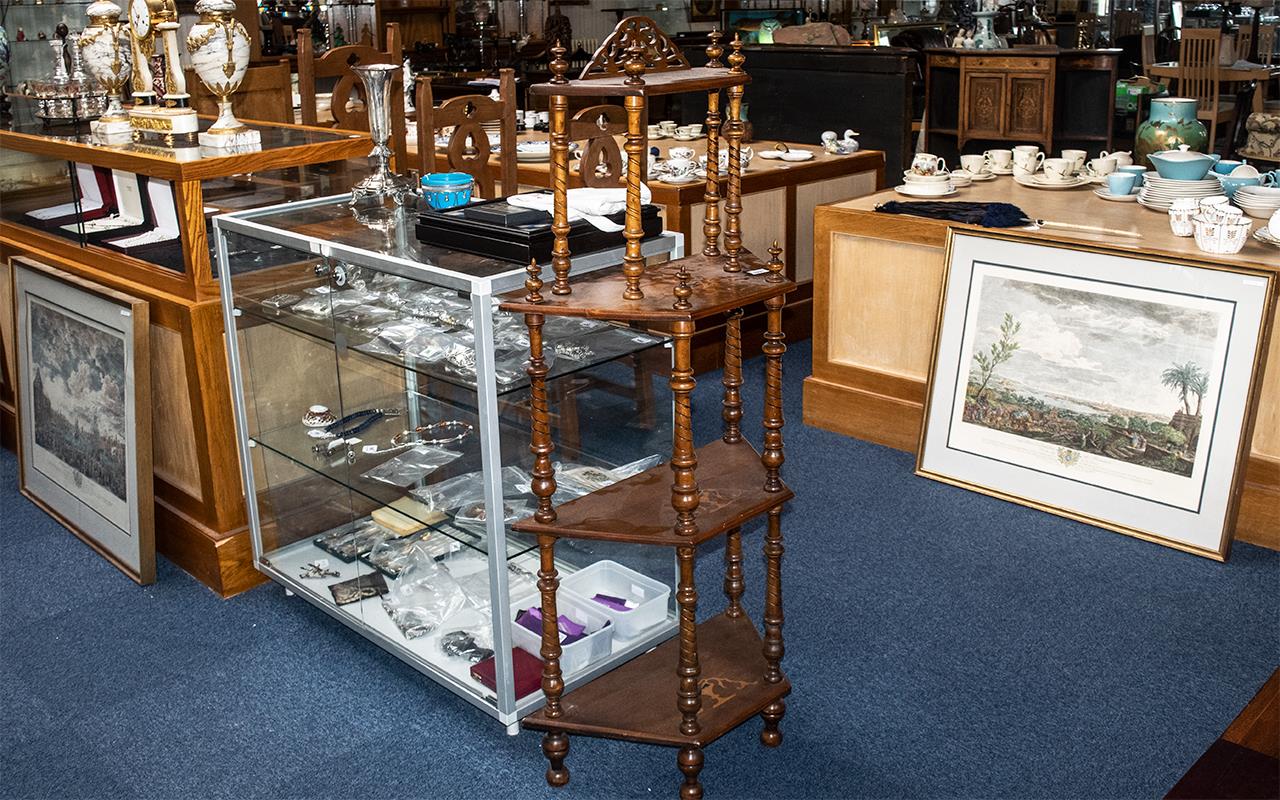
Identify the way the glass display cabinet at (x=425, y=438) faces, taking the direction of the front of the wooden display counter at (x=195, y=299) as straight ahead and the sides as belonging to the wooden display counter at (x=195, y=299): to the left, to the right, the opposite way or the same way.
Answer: the same way

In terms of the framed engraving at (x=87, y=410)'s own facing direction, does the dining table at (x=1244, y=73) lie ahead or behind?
behind

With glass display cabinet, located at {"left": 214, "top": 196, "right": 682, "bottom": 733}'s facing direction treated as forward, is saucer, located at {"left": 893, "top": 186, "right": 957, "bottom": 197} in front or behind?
behind

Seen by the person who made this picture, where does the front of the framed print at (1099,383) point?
facing the viewer and to the left of the viewer

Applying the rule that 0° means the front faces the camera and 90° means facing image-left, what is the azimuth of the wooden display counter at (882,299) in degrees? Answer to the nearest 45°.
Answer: approximately 45°

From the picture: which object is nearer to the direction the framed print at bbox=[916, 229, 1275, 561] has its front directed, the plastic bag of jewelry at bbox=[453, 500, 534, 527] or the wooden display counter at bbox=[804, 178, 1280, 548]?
the plastic bag of jewelry

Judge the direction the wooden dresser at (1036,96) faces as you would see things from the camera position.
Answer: facing the viewer

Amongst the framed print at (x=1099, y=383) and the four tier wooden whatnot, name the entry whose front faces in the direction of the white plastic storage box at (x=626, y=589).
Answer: the framed print

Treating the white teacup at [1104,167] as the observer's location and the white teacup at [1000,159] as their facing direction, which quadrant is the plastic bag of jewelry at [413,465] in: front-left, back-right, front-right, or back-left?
front-left

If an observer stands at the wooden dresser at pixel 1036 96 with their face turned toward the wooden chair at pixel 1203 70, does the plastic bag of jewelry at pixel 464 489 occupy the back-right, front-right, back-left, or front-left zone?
back-right

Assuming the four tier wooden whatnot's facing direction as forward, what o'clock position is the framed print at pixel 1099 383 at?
The framed print is roughly at 9 o'clock from the four tier wooden whatnot.

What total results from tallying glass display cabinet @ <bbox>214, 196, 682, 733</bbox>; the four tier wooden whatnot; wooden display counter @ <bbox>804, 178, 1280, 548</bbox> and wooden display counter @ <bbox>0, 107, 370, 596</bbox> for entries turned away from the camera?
0

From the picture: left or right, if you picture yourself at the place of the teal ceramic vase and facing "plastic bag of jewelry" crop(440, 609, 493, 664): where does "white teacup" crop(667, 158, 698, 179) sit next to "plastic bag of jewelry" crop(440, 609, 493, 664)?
right

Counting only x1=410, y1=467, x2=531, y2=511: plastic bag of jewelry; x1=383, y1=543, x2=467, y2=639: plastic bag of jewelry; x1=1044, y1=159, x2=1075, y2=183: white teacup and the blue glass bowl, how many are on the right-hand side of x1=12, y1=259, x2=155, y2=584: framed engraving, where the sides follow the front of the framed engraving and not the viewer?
0
